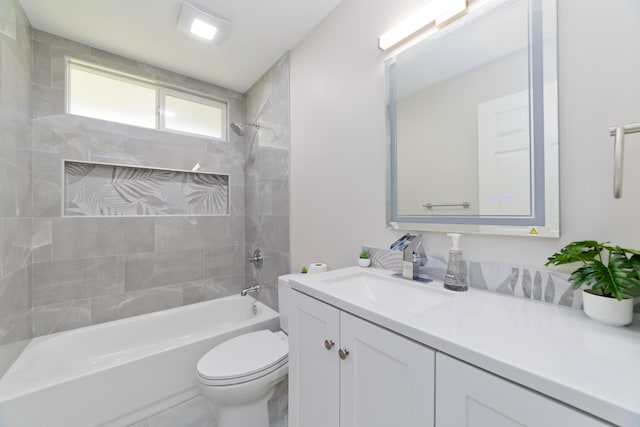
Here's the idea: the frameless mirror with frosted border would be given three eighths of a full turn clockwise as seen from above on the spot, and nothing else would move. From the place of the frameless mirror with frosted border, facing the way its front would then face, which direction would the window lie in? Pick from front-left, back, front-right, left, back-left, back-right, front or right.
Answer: left

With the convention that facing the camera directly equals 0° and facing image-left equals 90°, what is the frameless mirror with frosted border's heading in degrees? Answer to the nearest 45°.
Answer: approximately 45°

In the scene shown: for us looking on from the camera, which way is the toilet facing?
facing the viewer and to the left of the viewer

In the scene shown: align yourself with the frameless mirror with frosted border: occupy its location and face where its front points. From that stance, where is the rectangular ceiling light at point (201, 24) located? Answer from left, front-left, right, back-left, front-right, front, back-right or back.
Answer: front-right

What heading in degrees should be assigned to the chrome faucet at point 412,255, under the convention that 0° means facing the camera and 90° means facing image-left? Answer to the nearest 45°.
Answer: approximately 45°

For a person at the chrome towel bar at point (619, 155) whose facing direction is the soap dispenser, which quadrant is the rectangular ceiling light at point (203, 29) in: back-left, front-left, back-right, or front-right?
front-left

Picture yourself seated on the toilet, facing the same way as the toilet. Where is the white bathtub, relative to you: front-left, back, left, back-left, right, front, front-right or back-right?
right
